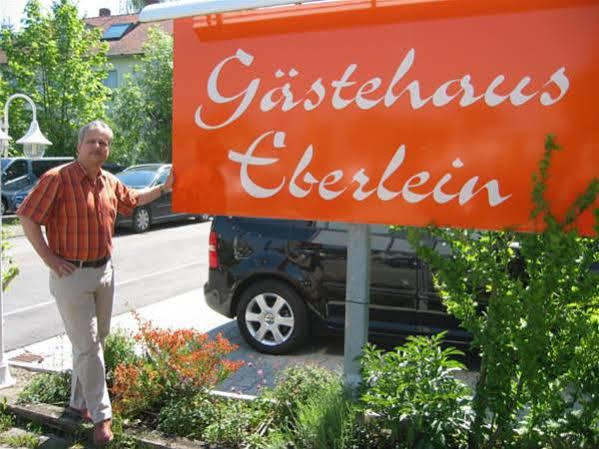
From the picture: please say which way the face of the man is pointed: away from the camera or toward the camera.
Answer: toward the camera

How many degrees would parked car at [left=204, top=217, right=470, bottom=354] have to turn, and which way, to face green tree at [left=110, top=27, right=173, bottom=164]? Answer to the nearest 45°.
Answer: approximately 90° to its left

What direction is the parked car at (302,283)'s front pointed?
to the viewer's right

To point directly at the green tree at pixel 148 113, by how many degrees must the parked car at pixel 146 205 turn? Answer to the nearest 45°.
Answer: approximately 135° to its right

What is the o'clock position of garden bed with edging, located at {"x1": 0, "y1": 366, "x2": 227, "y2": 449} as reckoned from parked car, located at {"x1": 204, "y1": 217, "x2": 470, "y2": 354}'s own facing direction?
The garden bed with edging is roughly at 4 o'clock from the parked car.

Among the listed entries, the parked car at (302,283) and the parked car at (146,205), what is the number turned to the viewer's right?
1

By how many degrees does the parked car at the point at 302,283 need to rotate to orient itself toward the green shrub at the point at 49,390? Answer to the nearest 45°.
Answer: approximately 135° to its right

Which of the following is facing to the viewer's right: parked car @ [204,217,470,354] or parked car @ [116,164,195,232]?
parked car @ [204,217,470,354]

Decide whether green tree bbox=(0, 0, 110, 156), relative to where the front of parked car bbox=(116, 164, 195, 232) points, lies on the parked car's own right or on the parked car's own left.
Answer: on the parked car's own right

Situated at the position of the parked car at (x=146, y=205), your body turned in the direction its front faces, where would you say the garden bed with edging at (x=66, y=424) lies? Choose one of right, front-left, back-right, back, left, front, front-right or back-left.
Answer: front-left

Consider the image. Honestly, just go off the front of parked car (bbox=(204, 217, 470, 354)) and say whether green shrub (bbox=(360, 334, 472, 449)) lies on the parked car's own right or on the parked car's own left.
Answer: on the parked car's own right

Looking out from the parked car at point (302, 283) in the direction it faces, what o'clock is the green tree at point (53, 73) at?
The green tree is roughly at 8 o'clock from the parked car.

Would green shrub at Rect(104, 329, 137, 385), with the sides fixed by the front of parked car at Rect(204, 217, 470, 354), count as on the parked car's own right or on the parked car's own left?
on the parked car's own right

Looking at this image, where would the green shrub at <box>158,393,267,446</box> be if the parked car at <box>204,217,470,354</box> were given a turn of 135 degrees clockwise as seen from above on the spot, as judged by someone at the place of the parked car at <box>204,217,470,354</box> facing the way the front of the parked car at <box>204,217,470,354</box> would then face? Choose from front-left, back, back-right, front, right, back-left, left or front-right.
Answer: front-left
